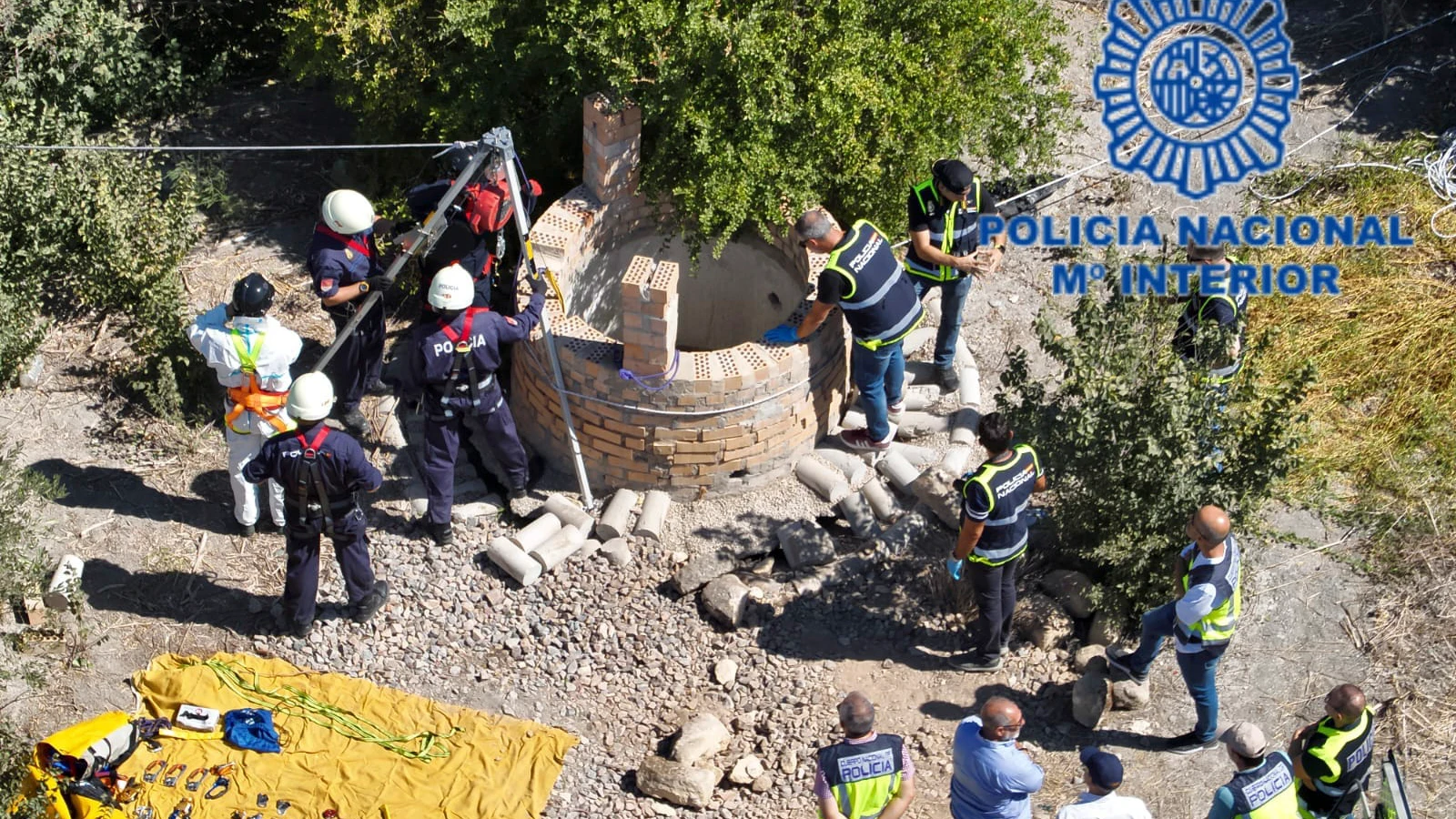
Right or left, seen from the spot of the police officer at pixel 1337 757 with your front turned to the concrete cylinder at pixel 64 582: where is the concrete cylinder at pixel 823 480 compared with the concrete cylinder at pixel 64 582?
right

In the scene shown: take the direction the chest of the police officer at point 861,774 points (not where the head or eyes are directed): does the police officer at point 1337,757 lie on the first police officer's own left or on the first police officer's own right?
on the first police officer's own right

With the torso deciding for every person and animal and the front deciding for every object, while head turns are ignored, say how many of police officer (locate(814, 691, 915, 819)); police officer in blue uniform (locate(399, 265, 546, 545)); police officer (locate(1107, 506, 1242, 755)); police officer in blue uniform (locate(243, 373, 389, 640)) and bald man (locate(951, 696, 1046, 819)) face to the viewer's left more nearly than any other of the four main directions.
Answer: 1

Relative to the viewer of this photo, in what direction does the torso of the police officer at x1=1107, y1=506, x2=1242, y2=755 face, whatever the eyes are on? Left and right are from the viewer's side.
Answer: facing to the left of the viewer

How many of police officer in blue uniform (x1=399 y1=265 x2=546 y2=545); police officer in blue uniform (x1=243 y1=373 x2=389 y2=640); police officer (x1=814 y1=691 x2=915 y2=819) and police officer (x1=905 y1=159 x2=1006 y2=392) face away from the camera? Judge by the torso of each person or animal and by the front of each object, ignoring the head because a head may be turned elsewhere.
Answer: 3

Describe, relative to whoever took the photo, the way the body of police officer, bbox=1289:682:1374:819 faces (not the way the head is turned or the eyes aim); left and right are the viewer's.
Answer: facing away from the viewer and to the left of the viewer

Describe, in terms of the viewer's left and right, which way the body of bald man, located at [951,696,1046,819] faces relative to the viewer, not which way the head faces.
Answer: facing away from the viewer and to the right of the viewer

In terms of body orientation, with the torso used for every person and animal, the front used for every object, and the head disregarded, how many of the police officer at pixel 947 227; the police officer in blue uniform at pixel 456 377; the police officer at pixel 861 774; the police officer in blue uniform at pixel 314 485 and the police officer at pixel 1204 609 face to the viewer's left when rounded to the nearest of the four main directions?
1

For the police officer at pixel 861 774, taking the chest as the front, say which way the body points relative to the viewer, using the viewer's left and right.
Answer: facing away from the viewer

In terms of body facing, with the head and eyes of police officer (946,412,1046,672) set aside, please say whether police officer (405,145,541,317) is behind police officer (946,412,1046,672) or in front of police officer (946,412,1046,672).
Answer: in front

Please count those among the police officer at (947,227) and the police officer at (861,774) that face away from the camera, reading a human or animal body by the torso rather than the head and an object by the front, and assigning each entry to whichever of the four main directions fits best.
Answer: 1

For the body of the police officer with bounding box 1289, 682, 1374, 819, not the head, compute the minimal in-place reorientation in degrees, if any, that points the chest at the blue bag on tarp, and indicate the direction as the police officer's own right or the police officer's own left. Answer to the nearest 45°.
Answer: approximately 45° to the police officer's own left

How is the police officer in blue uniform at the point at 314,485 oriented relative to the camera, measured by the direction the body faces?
away from the camera

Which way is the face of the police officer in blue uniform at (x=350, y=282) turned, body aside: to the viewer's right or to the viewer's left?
to the viewer's right

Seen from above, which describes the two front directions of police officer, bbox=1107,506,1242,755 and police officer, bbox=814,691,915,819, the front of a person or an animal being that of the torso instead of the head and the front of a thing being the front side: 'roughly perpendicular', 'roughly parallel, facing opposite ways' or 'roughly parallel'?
roughly perpendicular

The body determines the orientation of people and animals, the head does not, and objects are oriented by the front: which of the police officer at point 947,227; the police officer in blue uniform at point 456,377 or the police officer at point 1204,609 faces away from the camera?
the police officer in blue uniform

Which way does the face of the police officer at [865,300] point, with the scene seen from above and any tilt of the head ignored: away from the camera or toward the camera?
away from the camera

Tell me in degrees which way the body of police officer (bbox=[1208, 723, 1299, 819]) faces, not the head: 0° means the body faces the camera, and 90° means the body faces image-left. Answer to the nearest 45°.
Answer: approximately 135°

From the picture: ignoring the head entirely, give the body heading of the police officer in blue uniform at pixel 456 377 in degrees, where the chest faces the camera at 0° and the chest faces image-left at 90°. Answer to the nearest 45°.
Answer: approximately 180°
